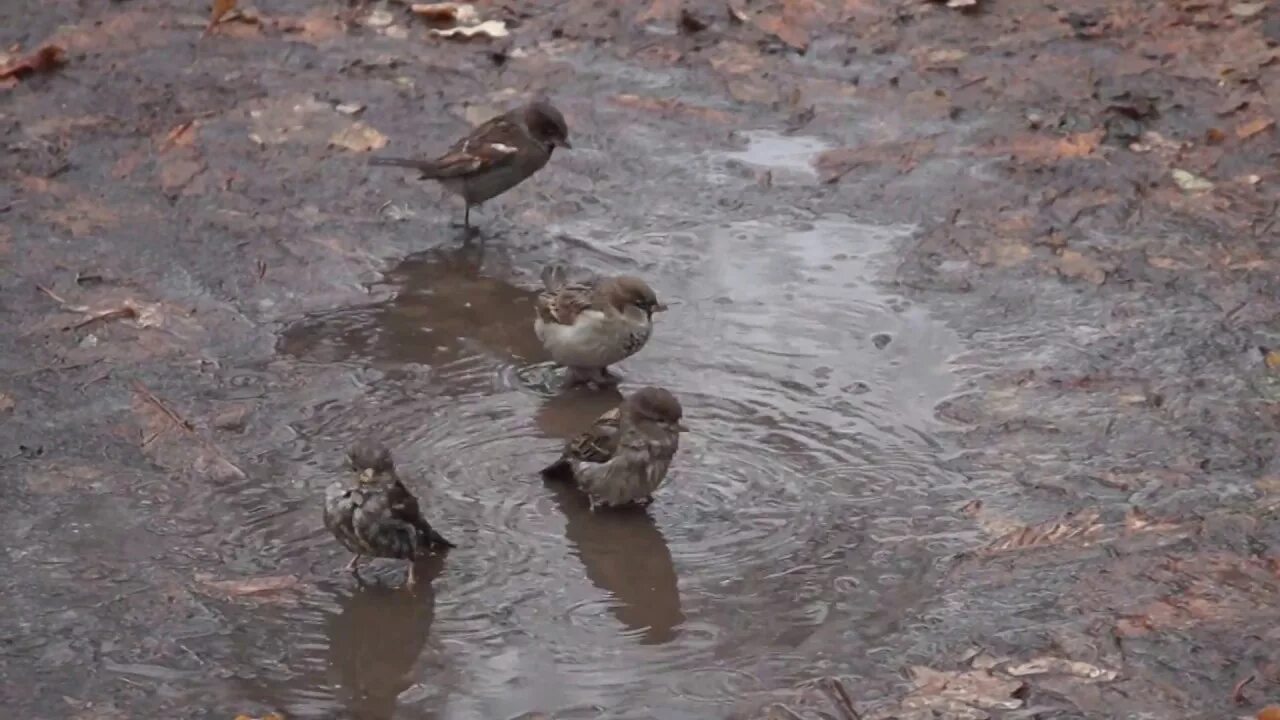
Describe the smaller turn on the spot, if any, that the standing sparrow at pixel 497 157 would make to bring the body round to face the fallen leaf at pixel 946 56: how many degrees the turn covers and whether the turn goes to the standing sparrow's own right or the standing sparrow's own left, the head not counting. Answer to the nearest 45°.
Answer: approximately 45° to the standing sparrow's own left

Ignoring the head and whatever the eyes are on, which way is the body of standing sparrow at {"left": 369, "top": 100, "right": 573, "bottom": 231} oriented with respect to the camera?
to the viewer's right

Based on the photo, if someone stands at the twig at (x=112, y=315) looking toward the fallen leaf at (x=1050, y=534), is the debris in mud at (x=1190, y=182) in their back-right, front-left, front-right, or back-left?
front-left

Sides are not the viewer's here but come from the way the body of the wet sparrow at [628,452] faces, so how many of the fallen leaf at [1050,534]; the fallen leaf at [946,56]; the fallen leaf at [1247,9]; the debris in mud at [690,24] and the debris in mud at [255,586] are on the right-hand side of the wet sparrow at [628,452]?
1

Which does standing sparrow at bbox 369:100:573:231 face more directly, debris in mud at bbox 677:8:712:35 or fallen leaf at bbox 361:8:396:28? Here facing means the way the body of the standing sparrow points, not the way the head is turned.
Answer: the debris in mud

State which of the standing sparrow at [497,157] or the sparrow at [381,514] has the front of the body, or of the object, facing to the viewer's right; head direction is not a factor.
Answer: the standing sparrow

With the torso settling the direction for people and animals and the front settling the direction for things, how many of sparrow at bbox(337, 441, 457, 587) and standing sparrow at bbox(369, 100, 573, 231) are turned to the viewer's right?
1

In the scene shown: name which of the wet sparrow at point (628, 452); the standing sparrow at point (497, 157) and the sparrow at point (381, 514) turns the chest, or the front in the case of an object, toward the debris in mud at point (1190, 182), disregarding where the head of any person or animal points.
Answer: the standing sparrow

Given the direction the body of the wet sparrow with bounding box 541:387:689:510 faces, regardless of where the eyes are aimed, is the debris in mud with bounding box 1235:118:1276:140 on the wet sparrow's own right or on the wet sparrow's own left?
on the wet sparrow's own left

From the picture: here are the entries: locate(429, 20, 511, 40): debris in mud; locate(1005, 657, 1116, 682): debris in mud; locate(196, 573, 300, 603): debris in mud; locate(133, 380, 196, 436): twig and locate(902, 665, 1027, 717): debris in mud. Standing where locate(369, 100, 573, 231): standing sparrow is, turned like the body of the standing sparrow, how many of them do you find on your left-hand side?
1

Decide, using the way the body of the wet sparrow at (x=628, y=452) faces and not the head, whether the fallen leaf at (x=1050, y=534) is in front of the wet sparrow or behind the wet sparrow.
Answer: in front

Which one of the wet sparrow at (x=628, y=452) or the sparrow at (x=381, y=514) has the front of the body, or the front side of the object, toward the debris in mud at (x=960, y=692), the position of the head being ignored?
the wet sparrow

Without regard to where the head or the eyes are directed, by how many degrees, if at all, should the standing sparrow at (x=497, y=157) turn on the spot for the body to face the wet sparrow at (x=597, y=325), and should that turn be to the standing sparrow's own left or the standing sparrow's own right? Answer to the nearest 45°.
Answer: approximately 90° to the standing sparrow's own right

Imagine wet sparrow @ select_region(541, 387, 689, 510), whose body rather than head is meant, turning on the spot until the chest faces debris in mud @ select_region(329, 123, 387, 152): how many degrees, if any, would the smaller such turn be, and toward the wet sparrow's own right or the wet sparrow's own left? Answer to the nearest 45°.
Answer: approximately 180°
